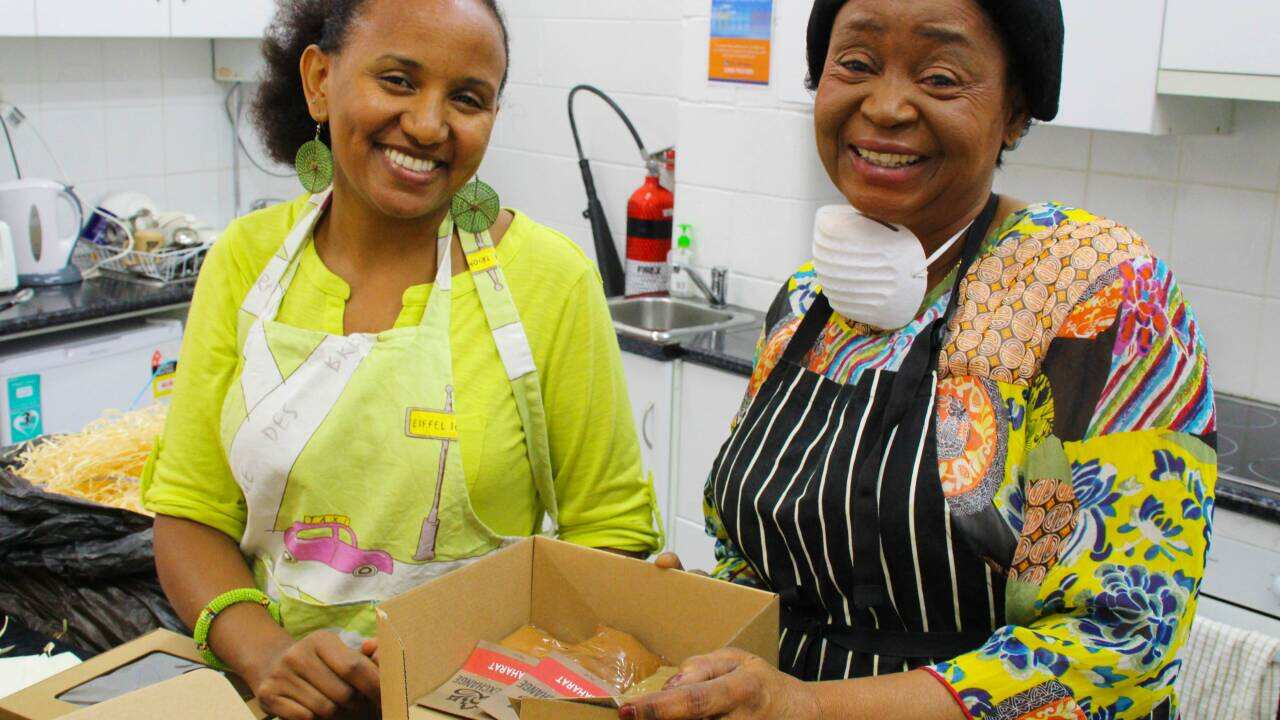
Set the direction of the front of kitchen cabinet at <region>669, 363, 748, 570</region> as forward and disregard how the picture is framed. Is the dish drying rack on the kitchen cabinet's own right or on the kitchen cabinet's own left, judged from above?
on the kitchen cabinet's own right

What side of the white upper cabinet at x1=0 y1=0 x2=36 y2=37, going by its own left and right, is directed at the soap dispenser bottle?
left

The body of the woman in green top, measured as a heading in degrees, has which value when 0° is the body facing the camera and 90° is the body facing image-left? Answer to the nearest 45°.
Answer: approximately 0°

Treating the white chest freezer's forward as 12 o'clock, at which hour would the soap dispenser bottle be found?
The soap dispenser bottle is roughly at 11 o'clock from the white chest freezer.

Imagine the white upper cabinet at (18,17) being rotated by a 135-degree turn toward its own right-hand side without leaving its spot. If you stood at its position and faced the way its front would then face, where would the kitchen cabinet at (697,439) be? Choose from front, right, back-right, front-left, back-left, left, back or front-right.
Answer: back

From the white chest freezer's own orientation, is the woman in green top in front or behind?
in front

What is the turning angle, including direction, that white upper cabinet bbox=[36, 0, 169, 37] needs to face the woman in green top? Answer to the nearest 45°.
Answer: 0° — it already faces them

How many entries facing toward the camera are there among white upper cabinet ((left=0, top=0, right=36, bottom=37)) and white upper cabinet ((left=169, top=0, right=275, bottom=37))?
2

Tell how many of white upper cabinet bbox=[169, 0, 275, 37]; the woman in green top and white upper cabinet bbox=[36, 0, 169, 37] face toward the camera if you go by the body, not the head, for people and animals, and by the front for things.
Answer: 3

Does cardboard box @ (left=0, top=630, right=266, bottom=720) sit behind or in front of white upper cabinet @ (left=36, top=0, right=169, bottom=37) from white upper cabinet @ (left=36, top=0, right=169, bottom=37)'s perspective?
in front

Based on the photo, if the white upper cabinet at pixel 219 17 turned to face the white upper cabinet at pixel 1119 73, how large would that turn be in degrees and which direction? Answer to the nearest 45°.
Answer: approximately 45° to its left

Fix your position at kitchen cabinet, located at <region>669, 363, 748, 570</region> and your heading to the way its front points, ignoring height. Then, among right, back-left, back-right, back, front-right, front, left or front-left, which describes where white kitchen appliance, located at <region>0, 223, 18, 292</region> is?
front-right
